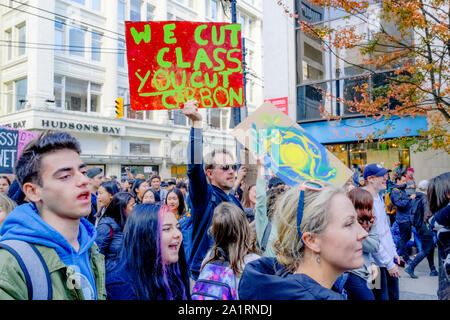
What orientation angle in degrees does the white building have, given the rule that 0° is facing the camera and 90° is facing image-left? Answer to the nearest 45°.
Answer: approximately 315°

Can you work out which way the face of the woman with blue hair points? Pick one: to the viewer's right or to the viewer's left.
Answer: to the viewer's right

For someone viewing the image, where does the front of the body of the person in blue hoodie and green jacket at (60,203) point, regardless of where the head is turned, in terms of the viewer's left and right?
facing the viewer and to the right of the viewer

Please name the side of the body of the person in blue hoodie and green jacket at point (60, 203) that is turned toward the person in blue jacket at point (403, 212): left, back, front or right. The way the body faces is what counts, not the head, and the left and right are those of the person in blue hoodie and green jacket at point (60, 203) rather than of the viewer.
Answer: left

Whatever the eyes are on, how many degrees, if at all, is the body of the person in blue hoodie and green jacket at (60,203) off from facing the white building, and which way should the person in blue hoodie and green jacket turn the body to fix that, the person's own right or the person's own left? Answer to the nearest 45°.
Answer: approximately 135° to the person's own left

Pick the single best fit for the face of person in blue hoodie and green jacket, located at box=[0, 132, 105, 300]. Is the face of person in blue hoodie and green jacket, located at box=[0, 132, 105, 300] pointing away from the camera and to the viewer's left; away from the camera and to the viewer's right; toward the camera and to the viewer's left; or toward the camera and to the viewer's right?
toward the camera and to the viewer's right

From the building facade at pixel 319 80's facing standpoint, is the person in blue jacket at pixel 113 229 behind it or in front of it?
in front
